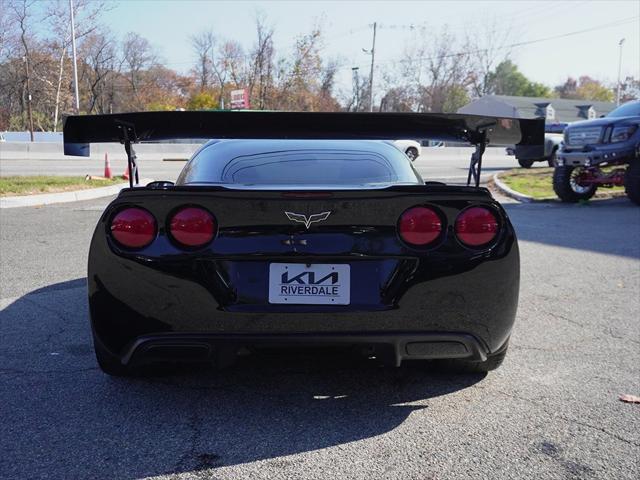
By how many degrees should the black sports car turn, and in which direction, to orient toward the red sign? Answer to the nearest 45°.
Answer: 0° — it already faces it

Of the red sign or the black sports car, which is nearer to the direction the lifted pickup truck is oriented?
the black sports car

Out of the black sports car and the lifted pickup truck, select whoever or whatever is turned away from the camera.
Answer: the black sports car

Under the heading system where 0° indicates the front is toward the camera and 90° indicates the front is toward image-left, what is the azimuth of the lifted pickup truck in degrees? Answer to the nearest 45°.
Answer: approximately 45°

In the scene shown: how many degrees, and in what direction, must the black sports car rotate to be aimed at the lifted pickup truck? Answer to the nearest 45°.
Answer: approximately 45° to its right

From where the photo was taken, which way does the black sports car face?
away from the camera

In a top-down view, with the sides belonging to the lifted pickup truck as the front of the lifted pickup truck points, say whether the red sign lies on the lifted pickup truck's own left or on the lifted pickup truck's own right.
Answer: on the lifted pickup truck's own right

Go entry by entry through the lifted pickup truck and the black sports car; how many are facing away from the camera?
1
